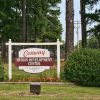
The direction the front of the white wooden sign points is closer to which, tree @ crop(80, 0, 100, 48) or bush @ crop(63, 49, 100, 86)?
the bush

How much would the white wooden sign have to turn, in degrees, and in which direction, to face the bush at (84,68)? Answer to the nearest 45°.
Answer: approximately 45° to its left

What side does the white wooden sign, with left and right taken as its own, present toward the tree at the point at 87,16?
back

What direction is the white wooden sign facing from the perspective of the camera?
toward the camera
